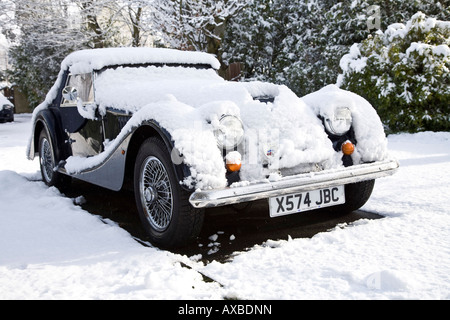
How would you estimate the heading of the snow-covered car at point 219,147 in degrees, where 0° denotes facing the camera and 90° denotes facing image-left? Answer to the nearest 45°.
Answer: approximately 315°

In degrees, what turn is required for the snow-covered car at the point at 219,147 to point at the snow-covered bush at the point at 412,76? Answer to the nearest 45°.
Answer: approximately 90° to its left

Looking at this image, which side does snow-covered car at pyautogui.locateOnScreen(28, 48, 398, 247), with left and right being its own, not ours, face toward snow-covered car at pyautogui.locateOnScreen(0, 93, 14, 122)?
back
